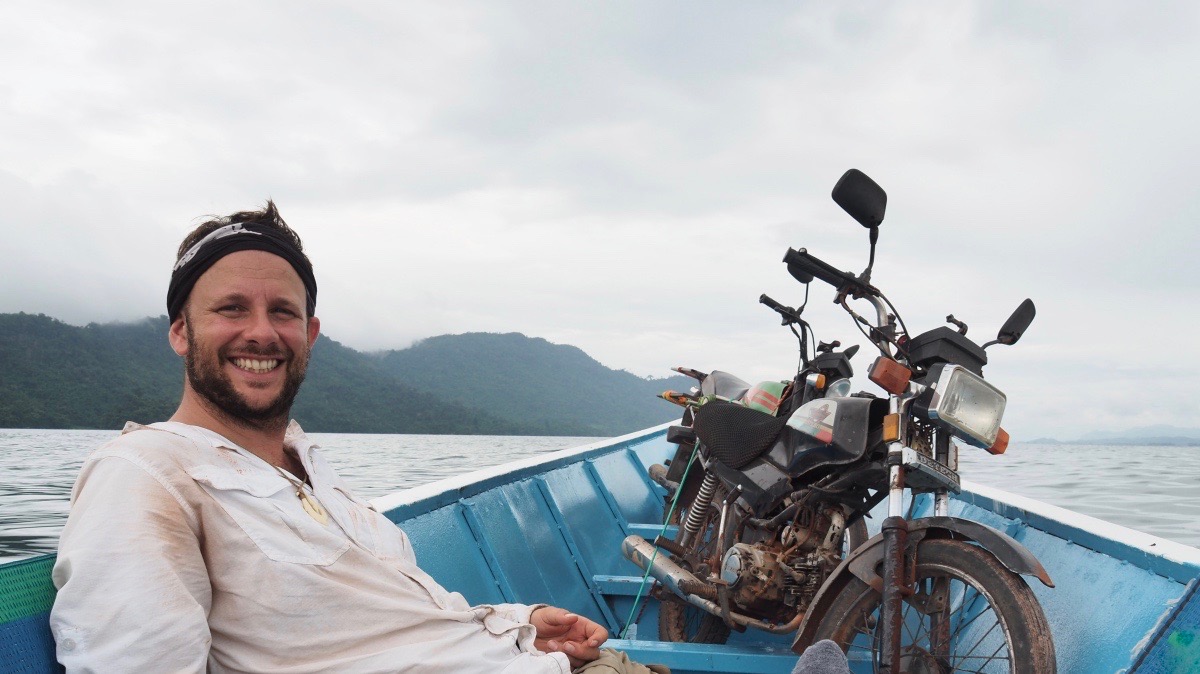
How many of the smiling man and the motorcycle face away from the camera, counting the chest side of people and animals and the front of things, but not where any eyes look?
0

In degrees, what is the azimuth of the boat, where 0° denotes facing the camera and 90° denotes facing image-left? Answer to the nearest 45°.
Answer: approximately 180°

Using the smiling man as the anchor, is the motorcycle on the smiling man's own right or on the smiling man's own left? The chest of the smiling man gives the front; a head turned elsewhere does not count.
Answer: on the smiling man's own left

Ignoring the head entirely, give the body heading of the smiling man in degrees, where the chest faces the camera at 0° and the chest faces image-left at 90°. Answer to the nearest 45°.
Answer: approximately 315°

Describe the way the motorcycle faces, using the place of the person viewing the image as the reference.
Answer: facing the viewer and to the right of the viewer
